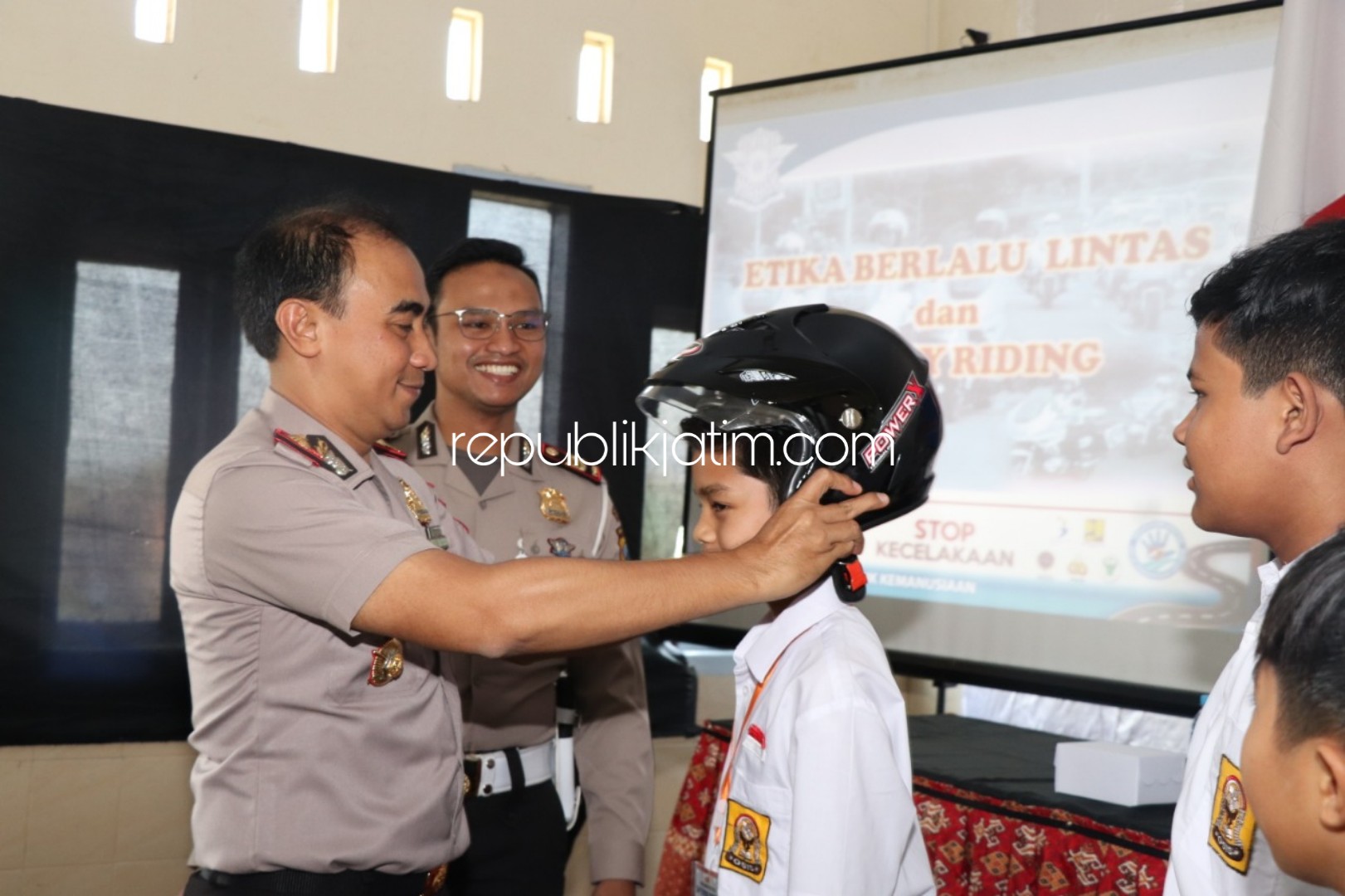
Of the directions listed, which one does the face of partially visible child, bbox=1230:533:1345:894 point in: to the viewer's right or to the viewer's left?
to the viewer's left

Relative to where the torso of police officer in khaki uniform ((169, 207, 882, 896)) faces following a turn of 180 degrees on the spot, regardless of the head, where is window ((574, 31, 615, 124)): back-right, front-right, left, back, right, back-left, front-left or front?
right

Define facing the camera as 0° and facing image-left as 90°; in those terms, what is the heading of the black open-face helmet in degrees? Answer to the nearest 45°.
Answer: approximately 90°

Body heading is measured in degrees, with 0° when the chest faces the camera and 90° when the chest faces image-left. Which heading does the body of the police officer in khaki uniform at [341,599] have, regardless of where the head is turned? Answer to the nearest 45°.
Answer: approximately 270°

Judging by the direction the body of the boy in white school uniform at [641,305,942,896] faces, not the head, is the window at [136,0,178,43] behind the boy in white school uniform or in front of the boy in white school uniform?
in front

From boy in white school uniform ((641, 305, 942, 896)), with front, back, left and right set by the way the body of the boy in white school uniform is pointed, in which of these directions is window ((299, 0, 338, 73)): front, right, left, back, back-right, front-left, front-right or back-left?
front-right

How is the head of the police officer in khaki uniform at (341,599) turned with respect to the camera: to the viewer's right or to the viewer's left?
to the viewer's right

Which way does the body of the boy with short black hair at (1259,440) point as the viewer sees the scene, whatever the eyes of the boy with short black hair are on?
to the viewer's left

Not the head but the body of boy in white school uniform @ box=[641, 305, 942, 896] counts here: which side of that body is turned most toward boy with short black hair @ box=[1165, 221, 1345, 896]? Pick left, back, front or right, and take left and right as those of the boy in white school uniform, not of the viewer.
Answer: back

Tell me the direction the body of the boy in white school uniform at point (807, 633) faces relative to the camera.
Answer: to the viewer's left

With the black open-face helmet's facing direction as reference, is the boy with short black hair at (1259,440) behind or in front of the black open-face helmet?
behind
